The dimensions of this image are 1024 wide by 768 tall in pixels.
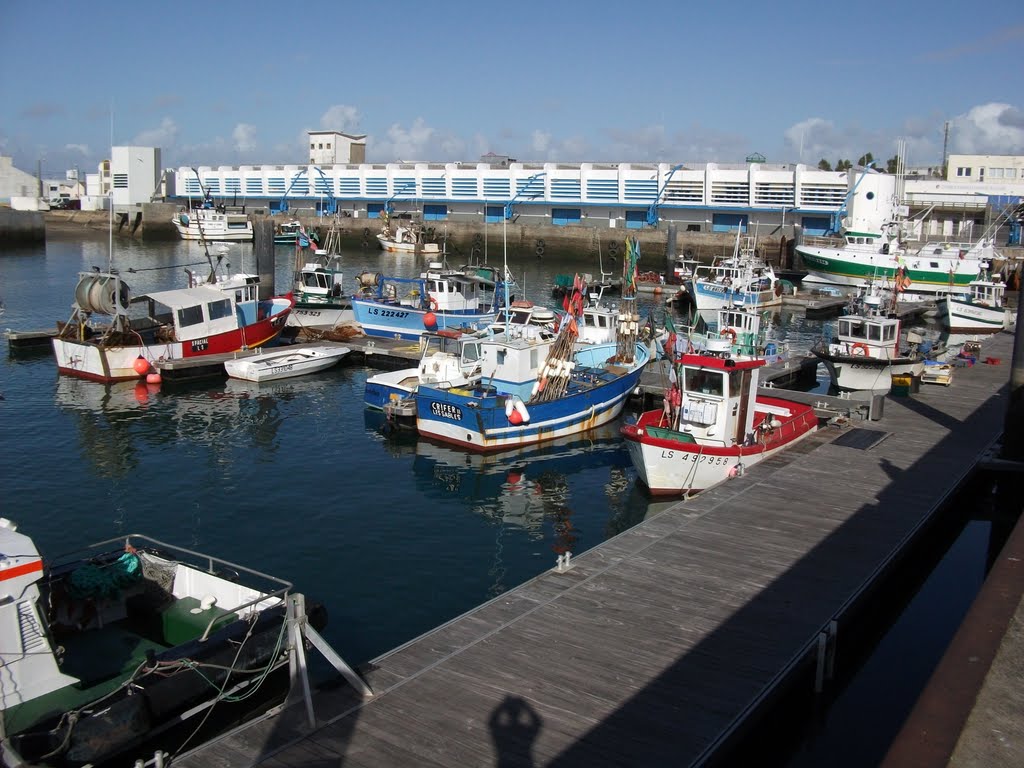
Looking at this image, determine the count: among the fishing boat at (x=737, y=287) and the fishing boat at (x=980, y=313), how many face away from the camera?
0

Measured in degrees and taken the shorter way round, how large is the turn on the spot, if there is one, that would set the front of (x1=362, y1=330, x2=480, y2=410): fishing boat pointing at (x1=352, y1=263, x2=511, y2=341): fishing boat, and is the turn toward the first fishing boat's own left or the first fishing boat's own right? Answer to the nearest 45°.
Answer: approximately 135° to the first fishing boat's own right

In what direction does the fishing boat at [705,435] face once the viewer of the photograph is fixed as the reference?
facing the viewer and to the left of the viewer

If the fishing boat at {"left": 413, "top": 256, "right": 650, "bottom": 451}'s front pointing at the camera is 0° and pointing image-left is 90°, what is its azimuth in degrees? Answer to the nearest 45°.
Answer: approximately 225°

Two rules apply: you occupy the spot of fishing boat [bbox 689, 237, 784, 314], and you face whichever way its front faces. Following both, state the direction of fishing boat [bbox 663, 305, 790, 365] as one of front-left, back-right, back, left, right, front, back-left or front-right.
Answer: front-left

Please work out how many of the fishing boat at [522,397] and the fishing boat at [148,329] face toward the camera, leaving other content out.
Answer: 0

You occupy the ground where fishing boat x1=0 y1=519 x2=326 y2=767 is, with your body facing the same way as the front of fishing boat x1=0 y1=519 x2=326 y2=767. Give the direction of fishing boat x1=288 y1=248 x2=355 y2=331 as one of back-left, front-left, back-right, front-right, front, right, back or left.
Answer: back-right

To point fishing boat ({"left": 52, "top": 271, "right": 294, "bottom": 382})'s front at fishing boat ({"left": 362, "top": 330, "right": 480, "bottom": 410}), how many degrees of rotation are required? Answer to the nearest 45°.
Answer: approximately 90° to its right

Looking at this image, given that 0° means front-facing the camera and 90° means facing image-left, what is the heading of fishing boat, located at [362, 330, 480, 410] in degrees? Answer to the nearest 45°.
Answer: approximately 45°
